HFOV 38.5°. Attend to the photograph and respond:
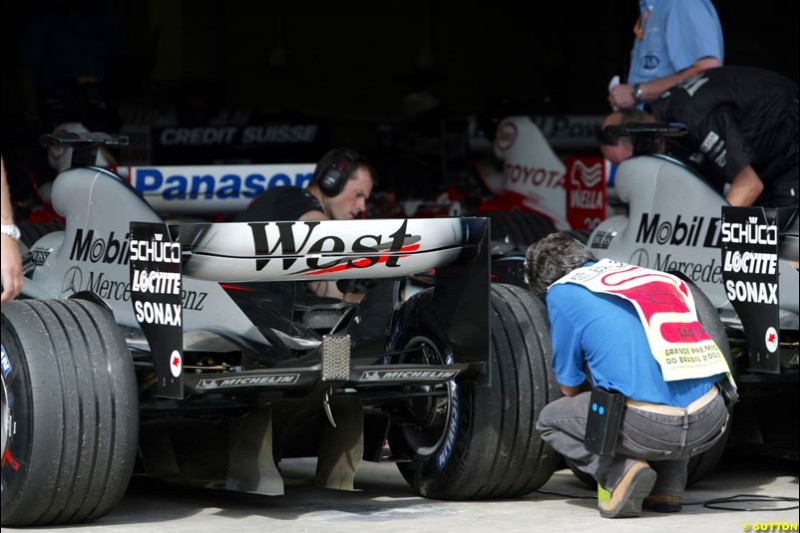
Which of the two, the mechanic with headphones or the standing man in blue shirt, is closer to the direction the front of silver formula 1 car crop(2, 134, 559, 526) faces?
the mechanic with headphones

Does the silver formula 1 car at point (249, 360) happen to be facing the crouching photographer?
no

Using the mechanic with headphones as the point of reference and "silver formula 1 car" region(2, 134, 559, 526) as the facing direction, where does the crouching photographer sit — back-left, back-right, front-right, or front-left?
front-left

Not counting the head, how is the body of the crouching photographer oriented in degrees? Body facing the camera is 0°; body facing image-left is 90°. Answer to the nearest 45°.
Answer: approximately 135°

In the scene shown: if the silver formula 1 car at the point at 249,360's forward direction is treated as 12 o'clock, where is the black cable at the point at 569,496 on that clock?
The black cable is roughly at 4 o'clock from the silver formula 1 car.

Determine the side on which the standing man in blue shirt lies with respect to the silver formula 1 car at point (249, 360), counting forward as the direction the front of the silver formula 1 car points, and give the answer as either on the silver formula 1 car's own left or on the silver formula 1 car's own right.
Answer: on the silver formula 1 car's own right

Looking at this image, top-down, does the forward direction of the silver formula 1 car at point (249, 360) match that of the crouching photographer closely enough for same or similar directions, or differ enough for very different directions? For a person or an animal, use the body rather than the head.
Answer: same or similar directions

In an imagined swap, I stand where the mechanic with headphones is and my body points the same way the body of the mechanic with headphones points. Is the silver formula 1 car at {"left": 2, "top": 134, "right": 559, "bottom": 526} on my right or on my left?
on my right
